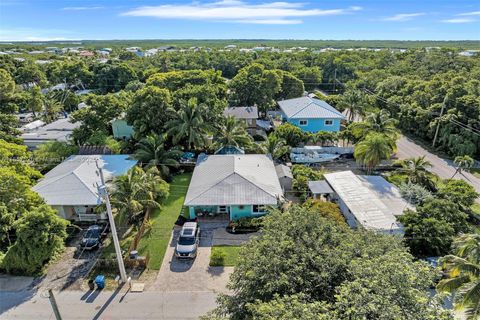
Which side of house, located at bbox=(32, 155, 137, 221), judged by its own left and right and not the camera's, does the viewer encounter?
front

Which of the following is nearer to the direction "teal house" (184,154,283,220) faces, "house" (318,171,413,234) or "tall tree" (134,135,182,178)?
the house

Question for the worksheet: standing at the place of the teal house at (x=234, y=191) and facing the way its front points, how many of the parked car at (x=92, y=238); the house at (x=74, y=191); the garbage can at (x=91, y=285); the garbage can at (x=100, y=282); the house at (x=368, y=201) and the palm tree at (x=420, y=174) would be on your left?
2

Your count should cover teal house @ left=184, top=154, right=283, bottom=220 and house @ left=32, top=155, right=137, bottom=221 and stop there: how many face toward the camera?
2

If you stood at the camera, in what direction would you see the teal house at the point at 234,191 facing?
facing the viewer

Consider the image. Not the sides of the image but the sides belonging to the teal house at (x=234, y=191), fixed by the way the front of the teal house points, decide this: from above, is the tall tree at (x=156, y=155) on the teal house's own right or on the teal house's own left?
on the teal house's own right

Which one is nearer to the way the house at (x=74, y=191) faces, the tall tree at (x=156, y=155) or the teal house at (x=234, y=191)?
the teal house

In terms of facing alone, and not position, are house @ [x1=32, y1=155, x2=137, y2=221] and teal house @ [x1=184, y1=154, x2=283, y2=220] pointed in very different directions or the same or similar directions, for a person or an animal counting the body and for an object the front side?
same or similar directions

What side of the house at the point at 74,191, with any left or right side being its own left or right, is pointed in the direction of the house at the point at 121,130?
back

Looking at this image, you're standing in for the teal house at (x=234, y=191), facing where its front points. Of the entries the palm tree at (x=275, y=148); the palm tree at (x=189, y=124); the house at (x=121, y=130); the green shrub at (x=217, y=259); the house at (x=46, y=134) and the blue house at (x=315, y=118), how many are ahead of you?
1

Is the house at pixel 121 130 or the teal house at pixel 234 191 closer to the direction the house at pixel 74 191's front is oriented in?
the teal house

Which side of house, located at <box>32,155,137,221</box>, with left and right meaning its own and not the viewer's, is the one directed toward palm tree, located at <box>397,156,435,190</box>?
left

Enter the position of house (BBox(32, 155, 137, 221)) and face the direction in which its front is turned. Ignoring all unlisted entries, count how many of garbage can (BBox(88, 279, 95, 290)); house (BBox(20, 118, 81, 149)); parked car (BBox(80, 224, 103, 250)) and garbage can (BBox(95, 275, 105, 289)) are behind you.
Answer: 1

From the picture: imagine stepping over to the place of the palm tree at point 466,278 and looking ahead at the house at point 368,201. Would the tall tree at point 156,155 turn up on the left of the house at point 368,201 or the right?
left

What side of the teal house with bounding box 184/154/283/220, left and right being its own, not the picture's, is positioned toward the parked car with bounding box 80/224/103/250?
right

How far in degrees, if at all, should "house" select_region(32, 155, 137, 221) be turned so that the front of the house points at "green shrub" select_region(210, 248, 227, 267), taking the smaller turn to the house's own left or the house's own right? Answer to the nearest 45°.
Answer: approximately 45° to the house's own left

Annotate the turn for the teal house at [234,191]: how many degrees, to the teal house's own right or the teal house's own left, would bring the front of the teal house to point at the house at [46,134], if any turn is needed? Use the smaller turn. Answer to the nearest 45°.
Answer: approximately 135° to the teal house's own right

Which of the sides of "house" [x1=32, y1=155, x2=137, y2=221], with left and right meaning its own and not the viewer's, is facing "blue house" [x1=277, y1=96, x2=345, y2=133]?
left

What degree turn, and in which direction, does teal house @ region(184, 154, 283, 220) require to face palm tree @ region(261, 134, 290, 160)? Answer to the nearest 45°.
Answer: approximately 135° to its left
